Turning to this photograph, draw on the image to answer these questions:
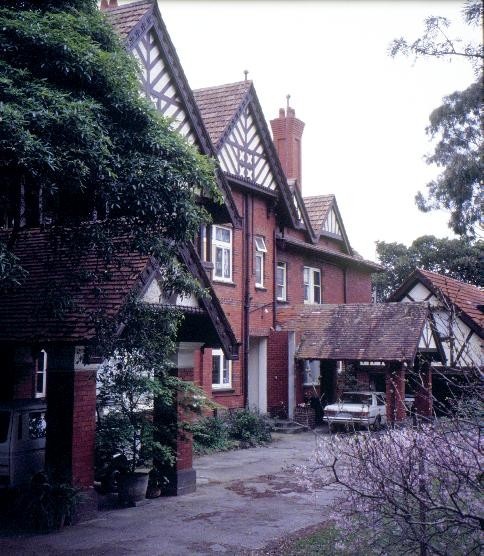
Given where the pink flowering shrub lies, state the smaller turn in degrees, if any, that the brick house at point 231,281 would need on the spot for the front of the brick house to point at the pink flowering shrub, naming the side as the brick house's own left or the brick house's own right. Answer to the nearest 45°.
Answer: approximately 45° to the brick house's own right

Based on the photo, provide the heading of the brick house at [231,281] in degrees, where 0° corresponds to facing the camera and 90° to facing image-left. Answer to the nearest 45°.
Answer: approximately 315°

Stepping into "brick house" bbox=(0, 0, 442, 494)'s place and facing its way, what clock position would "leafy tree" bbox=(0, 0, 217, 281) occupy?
The leafy tree is roughly at 2 o'clock from the brick house.

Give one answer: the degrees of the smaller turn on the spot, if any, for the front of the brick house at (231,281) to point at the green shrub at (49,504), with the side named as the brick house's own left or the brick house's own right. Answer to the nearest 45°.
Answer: approximately 45° to the brick house's own right
